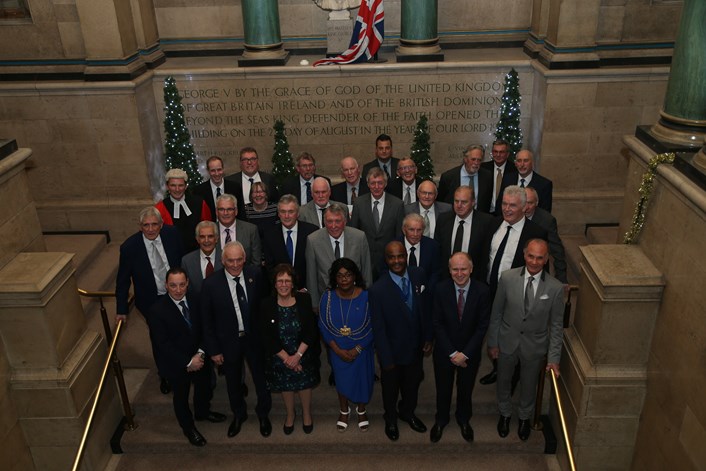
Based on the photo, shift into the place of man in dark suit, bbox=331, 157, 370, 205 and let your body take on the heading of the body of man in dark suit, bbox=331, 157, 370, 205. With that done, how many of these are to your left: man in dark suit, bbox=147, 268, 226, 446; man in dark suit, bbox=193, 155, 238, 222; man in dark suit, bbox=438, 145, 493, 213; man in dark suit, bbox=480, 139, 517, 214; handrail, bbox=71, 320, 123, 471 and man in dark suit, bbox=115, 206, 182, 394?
2

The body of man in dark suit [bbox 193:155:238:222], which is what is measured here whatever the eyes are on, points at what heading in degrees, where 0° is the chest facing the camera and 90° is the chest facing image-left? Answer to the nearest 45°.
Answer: approximately 0°

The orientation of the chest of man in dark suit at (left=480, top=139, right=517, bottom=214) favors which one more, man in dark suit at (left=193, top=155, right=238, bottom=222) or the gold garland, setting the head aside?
the gold garland

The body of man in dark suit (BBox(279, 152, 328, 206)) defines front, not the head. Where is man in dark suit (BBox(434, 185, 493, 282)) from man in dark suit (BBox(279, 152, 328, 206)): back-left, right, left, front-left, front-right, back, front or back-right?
front-left

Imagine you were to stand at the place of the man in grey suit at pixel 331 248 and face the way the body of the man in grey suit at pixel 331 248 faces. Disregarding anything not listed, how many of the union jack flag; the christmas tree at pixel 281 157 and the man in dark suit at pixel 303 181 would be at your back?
3

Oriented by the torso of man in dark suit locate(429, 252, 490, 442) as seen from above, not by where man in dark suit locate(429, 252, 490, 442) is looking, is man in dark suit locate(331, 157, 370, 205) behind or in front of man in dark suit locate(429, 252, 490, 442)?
behind

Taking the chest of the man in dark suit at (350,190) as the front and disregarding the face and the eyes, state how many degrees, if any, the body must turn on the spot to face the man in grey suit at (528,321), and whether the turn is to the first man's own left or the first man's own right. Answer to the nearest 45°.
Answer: approximately 45° to the first man's own left

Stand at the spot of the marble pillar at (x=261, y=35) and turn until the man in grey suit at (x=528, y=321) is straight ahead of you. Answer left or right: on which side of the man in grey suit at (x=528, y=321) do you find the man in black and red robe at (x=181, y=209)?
right

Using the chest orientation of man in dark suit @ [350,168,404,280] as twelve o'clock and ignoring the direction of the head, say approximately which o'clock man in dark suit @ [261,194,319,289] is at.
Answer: man in dark suit @ [261,194,319,289] is roughly at 2 o'clock from man in dark suit @ [350,168,404,280].
